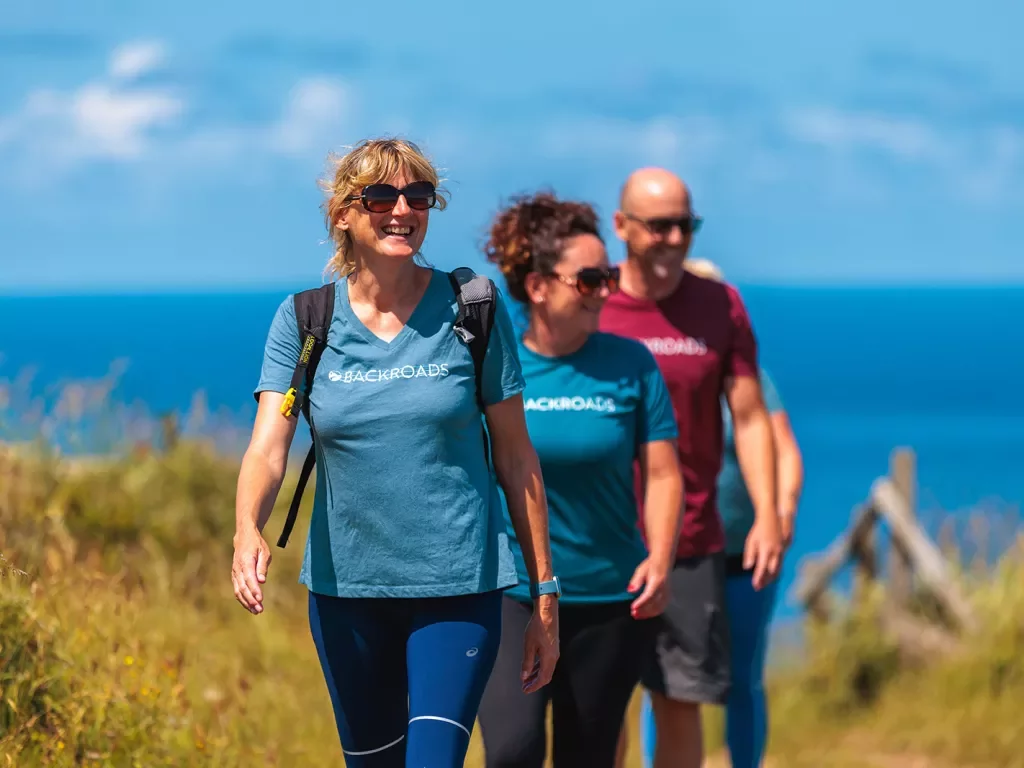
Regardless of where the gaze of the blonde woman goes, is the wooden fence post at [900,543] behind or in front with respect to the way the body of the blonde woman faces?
behind

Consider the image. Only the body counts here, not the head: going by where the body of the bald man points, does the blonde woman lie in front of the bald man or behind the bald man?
in front

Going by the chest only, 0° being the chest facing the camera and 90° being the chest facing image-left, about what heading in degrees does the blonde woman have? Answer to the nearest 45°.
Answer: approximately 0°

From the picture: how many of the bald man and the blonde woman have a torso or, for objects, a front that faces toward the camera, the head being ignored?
2

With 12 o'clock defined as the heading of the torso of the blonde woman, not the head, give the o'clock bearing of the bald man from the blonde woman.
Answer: The bald man is roughly at 7 o'clock from the blonde woman.

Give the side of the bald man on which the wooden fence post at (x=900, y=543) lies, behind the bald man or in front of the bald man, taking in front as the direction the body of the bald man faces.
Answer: behind

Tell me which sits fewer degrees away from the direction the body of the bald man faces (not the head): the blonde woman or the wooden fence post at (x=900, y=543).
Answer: the blonde woman
